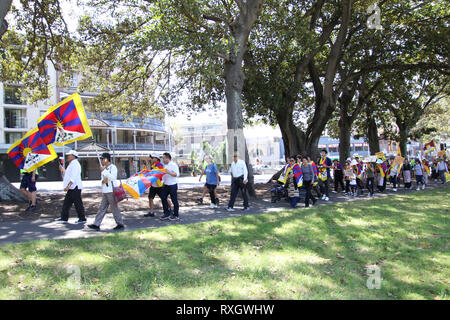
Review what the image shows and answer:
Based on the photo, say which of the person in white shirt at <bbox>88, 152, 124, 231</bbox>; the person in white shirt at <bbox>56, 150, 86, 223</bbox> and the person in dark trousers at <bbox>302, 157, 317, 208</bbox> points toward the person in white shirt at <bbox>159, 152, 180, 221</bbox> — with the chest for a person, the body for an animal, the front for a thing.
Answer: the person in dark trousers

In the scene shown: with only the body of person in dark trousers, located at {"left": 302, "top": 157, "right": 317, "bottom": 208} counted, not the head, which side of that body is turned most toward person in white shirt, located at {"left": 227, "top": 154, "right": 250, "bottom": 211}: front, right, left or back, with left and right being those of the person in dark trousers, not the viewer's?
front

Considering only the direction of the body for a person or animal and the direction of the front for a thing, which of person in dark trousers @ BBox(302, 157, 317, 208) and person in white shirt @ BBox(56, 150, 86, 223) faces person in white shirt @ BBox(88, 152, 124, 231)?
the person in dark trousers

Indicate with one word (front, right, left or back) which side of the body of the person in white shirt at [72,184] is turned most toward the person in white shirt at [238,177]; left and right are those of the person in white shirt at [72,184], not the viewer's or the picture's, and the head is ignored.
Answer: back

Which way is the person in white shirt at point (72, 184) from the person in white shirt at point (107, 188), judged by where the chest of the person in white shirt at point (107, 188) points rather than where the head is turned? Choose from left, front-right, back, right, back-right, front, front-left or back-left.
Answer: front-right

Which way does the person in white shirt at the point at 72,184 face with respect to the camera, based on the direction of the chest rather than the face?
to the viewer's left

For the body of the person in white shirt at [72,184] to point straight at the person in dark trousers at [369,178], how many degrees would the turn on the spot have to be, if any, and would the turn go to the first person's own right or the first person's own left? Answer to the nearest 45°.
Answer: approximately 180°

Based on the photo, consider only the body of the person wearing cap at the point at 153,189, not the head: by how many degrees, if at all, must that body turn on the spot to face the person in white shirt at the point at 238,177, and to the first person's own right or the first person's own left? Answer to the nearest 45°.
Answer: approximately 180°

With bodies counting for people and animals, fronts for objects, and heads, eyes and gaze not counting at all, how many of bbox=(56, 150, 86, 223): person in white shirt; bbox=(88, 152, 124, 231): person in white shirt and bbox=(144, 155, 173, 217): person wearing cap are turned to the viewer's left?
3

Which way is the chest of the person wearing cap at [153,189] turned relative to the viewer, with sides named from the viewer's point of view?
facing to the left of the viewer

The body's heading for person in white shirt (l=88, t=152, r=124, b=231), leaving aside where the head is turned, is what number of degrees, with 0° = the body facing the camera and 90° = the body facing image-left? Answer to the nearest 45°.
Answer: approximately 90°

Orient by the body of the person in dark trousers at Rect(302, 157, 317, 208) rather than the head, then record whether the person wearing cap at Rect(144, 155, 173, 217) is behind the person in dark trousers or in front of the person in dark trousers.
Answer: in front
